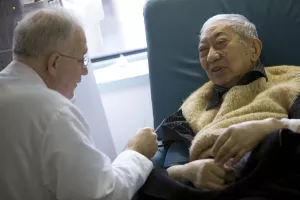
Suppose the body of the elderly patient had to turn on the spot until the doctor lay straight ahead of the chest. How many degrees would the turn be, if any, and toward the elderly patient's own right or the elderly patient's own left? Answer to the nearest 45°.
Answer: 0° — they already face them

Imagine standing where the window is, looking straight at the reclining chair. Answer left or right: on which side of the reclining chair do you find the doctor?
right

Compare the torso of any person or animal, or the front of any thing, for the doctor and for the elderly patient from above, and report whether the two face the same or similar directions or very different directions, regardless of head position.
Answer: very different directions

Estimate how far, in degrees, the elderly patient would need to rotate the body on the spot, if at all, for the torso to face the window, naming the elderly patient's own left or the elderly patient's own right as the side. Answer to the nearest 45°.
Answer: approximately 90° to the elderly patient's own right

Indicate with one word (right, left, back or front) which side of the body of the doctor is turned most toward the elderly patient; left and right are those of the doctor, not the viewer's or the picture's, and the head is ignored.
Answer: front

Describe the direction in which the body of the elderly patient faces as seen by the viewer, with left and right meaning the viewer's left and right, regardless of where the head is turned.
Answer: facing the viewer and to the left of the viewer

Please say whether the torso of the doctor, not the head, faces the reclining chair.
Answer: yes

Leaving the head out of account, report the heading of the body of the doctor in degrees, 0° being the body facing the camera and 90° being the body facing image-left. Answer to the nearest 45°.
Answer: approximately 225°
